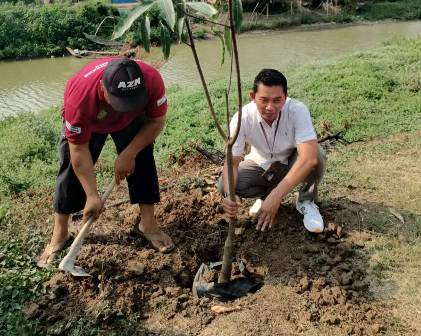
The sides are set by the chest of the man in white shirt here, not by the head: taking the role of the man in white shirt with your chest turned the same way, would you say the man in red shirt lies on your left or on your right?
on your right

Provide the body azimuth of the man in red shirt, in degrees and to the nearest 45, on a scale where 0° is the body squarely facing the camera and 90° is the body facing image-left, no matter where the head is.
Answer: approximately 0°

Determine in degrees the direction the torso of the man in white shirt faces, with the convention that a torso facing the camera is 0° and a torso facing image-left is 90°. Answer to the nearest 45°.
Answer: approximately 0°

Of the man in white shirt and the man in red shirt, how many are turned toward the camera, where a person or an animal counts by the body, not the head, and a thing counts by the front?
2

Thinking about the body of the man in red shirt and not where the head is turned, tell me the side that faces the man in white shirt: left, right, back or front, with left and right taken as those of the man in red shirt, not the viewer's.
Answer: left
